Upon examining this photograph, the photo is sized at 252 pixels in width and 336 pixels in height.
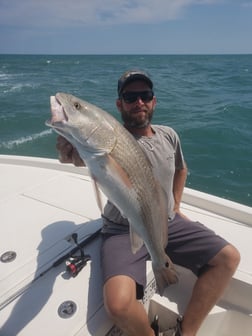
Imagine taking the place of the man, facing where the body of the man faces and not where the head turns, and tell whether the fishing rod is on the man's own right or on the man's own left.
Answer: on the man's own right

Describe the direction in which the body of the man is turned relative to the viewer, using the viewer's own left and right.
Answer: facing the viewer
